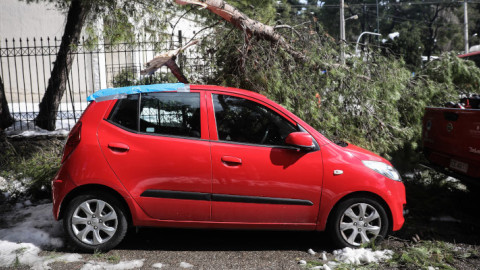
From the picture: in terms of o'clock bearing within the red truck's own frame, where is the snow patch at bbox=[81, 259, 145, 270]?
The snow patch is roughly at 6 o'clock from the red truck.

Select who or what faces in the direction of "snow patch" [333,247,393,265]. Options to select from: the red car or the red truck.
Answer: the red car

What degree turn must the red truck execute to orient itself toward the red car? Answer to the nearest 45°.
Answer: approximately 180°

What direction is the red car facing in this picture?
to the viewer's right

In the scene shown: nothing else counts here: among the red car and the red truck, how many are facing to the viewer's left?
0

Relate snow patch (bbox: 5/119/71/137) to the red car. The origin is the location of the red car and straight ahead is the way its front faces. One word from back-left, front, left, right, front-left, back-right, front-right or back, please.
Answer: back-left

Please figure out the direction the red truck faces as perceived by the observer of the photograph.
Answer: facing away from the viewer and to the right of the viewer

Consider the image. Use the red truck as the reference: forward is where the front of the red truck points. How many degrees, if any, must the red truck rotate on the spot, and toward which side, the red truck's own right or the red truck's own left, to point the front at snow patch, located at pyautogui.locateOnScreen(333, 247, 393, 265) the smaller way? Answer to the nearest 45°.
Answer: approximately 180°

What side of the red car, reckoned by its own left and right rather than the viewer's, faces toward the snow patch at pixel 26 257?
back

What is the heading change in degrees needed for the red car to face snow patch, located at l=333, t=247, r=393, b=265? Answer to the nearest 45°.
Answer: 0° — it already faces it

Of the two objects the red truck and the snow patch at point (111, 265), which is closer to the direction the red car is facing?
the red truck

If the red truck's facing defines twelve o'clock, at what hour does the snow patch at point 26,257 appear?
The snow patch is roughly at 6 o'clock from the red truck.
